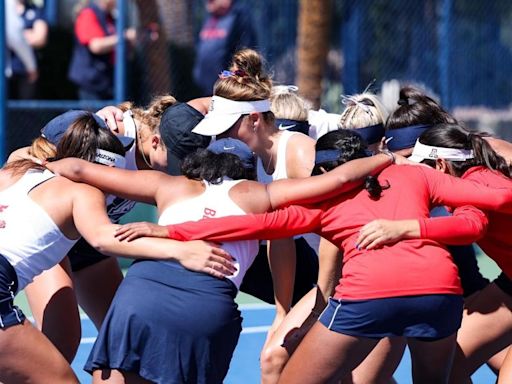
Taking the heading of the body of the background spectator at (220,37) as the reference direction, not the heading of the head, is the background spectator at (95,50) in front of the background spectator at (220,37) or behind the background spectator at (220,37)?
in front

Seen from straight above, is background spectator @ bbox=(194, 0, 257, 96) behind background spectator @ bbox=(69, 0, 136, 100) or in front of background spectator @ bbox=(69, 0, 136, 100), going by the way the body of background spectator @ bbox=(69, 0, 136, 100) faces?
in front

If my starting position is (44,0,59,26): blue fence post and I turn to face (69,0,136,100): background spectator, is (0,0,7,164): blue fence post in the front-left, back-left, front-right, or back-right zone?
front-right

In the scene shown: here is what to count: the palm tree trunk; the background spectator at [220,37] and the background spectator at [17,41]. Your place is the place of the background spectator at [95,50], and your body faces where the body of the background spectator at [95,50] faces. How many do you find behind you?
1

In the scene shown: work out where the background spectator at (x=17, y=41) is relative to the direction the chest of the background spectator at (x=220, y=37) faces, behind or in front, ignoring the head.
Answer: in front

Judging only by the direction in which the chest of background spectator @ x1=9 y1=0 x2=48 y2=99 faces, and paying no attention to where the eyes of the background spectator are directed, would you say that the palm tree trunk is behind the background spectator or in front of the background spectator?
behind
